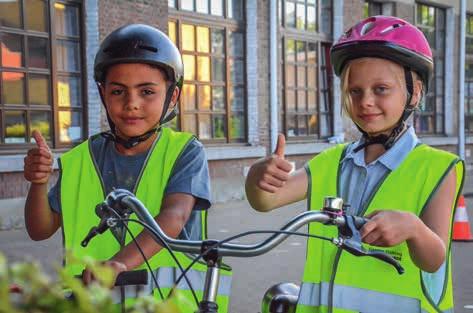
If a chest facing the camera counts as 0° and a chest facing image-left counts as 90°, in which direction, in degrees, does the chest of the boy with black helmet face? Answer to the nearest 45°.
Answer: approximately 0°

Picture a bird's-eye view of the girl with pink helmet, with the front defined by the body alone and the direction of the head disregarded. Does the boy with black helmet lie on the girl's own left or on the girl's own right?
on the girl's own right

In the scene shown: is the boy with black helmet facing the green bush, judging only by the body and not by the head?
yes

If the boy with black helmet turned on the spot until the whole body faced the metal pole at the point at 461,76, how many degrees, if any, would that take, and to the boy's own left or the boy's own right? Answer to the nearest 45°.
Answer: approximately 135° to the boy's own left

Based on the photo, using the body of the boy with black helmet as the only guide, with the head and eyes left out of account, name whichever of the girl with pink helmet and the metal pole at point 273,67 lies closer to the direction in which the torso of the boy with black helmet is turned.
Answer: the girl with pink helmet

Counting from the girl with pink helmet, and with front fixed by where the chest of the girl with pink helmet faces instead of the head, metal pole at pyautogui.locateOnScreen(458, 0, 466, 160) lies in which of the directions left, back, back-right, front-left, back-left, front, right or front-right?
back-right

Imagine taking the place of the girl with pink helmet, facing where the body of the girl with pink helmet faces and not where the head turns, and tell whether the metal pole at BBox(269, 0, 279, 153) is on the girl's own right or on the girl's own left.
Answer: on the girl's own right

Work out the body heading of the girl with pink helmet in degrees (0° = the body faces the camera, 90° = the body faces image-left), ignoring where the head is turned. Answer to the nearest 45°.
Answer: approximately 45°
